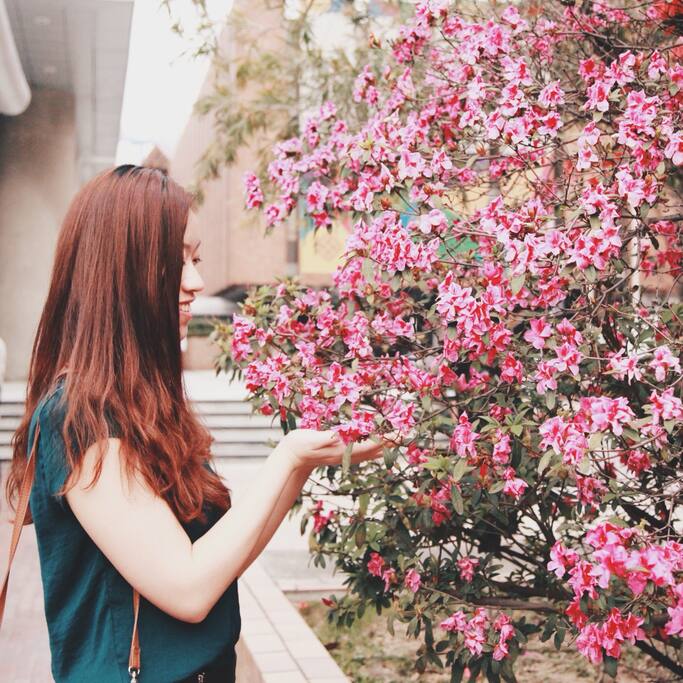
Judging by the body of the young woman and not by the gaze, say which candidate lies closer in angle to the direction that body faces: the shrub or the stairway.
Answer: the shrub

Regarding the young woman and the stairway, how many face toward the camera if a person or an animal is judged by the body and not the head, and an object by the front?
1

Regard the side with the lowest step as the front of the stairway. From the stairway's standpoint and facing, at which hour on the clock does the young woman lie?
The young woman is roughly at 12 o'clock from the stairway.

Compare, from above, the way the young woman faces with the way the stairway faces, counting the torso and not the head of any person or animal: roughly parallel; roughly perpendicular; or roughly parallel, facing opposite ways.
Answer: roughly perpendicular

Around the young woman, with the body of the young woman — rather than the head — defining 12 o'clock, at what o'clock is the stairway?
The stairway is roughly at 9 o'clock from the young woman.

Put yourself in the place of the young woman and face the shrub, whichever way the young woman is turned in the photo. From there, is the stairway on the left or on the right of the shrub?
left

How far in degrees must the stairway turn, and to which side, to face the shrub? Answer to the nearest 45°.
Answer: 0° — it already faces it

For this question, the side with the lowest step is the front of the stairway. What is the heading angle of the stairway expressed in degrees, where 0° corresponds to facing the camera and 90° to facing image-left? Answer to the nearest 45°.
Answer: approximately 0°

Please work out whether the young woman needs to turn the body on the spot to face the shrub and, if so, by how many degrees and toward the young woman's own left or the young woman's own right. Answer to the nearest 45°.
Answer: approximately 45° to the young woman's own left

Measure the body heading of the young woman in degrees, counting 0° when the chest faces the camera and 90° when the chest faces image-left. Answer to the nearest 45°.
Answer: approximately 270°
